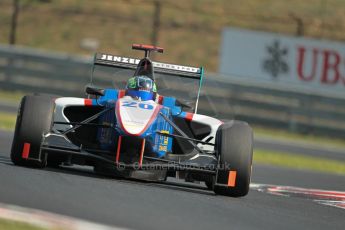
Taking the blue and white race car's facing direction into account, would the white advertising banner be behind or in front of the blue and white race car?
behind

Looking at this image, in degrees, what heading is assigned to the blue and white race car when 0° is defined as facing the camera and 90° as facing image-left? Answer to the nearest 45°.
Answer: approximately 0°

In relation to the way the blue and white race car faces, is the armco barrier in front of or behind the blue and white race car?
behind
